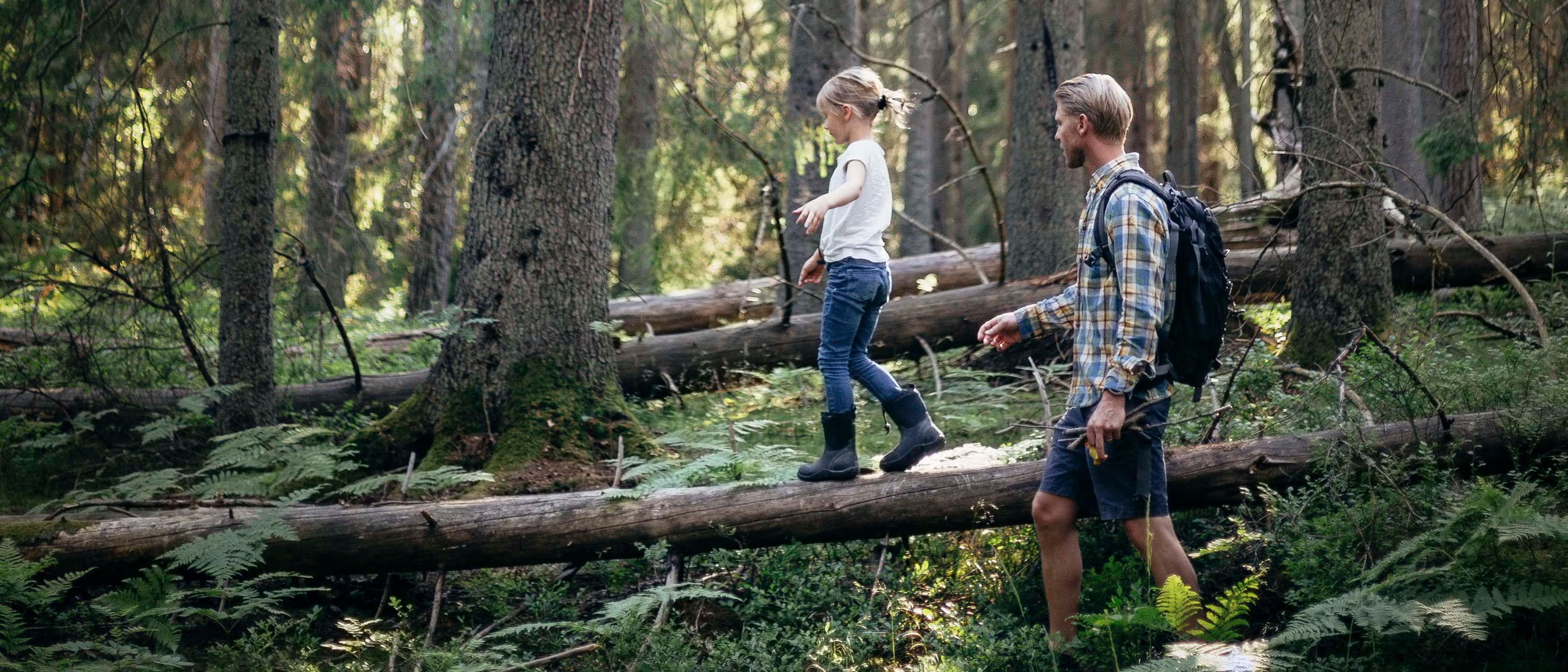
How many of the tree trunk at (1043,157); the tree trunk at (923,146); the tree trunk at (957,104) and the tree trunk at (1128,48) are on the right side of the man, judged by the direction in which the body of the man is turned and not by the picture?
4

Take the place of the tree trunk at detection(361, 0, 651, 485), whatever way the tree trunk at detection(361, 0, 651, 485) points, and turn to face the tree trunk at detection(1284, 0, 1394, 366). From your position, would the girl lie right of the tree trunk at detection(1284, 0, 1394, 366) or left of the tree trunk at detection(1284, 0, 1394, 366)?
right

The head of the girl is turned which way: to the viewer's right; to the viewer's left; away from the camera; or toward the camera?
to the viewer's left

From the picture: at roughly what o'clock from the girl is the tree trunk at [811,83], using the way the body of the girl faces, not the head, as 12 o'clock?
The tree trunk is roughly at 3 o'clock from the girl.

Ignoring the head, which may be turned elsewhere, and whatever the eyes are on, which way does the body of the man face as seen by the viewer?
to the viewer's left

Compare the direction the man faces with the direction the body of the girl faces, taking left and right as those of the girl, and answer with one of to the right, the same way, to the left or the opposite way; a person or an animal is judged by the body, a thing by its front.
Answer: the same way

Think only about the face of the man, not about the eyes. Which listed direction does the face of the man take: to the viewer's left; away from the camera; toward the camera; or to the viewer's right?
to the viewer's left

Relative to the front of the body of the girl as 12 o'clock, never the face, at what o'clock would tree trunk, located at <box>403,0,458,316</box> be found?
The tree trunk is roughly at 2 o'clock from the girl.

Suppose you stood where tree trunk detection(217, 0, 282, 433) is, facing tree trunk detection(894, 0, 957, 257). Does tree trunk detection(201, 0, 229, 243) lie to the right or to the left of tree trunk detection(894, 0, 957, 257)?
left

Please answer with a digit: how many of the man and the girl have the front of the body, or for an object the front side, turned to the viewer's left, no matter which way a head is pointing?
2

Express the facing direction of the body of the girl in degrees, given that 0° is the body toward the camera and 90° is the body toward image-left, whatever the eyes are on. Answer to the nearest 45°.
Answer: approximately 90°
